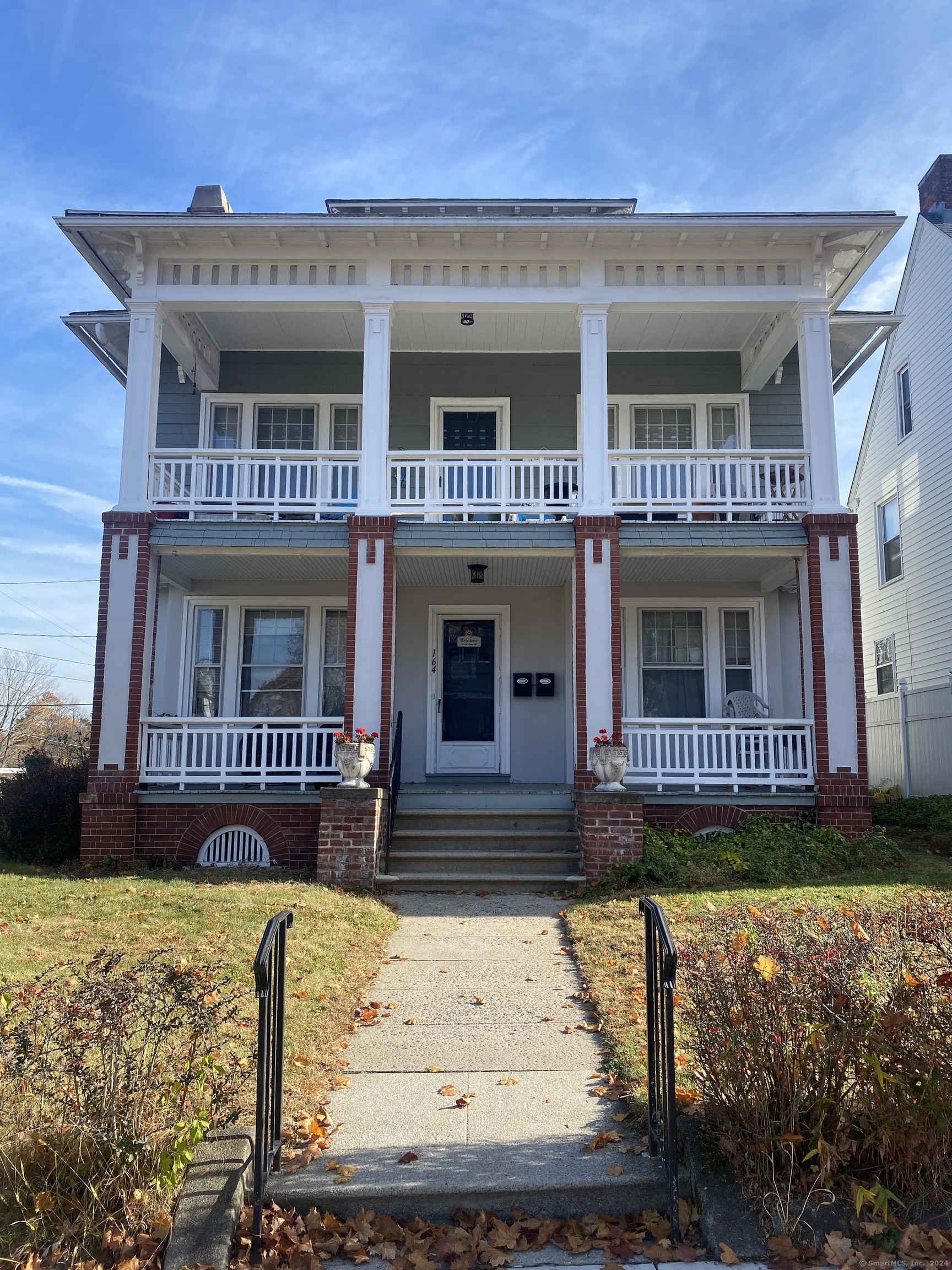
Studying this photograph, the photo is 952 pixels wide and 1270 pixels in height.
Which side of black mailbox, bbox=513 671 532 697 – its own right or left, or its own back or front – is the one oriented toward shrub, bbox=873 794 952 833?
left

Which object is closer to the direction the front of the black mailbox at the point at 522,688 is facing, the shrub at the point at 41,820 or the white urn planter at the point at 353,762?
the white urn planter

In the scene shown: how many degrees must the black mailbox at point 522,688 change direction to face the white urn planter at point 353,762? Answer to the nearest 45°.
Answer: approximately 45° to its right

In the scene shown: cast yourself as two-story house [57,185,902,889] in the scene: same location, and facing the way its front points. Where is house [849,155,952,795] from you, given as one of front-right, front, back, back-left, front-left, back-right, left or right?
back-left

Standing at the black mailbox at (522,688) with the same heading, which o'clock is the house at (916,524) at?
The house is roughly at 8 o'clock from the black mailbox.

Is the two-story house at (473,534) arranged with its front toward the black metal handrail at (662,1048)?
yes

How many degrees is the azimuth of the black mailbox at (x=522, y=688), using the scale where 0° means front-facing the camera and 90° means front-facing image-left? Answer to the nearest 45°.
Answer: approximately 0°

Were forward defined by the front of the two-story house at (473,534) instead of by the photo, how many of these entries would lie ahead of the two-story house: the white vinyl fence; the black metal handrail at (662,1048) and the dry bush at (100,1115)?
2
